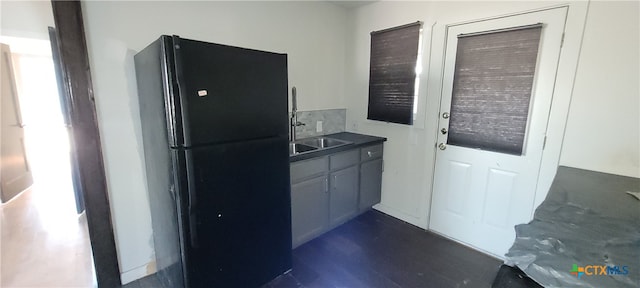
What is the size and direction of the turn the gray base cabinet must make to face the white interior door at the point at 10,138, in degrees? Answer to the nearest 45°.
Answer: approximately 135° to its right

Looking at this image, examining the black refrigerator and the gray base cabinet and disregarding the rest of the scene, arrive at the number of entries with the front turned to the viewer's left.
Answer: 0

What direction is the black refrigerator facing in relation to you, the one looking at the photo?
facing the viewer and to the right of the viewer

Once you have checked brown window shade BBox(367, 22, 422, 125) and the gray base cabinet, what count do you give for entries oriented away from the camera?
0

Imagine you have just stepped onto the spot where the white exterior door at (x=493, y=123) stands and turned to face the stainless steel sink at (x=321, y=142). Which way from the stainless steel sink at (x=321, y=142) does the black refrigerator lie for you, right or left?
left

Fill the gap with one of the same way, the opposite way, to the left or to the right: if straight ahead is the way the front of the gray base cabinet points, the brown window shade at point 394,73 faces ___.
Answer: to the right

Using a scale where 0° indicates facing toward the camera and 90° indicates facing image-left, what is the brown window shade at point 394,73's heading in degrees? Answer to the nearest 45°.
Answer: approximately 45°

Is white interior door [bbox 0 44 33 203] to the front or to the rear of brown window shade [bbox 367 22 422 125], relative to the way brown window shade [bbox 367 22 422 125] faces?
to the front

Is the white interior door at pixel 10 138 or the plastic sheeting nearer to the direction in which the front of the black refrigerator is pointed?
the plastic sheeting

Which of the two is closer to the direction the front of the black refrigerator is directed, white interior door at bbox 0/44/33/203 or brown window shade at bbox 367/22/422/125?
the brown window shade

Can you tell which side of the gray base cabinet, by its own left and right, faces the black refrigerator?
right

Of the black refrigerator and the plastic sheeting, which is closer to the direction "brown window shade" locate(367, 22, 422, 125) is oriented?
the black refrigerator
